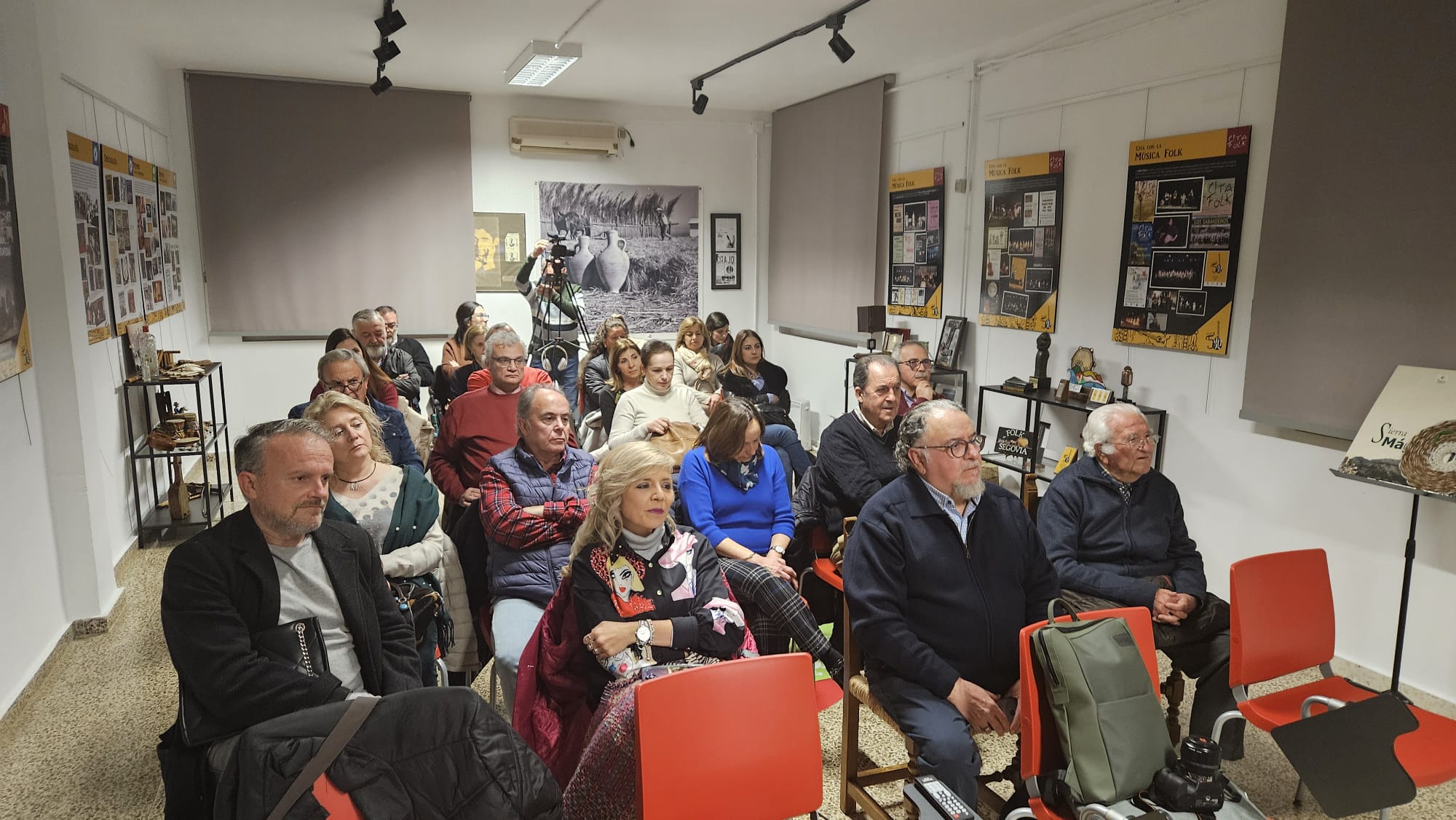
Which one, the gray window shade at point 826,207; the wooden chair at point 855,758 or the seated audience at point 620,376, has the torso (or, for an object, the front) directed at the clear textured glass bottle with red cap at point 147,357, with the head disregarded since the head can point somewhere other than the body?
the gray window shade

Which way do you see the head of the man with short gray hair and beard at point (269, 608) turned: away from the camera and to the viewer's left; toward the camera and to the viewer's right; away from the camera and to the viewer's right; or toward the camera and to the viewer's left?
toward the camera and to the viewer's right

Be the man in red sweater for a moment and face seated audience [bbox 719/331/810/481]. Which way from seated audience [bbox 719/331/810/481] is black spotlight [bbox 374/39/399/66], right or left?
left

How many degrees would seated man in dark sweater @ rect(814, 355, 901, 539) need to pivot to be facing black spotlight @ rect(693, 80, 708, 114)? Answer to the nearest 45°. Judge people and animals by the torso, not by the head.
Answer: approximately 135° to their left

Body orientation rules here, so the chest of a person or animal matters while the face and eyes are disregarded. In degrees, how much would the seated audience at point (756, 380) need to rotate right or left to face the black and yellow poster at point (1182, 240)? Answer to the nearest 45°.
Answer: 0° — they already face it

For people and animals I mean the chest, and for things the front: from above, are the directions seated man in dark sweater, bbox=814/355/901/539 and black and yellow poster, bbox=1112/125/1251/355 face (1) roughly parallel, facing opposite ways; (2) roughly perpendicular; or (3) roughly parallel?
roughly perpendicular

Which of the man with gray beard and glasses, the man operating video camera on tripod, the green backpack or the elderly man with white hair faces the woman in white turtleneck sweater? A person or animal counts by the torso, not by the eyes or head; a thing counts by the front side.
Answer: the man operating video camera on tripod

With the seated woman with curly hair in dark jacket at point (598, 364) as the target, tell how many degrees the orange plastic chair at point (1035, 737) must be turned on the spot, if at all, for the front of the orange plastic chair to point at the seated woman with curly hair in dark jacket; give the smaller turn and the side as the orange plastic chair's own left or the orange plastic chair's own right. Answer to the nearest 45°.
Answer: approximately 180°

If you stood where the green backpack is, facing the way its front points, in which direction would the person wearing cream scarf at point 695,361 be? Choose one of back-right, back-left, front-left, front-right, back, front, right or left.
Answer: back

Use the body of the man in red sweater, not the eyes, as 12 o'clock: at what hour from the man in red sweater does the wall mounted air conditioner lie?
The wall mounted air conditioner is roughly at 8 o'clock from the man in red sweater.
